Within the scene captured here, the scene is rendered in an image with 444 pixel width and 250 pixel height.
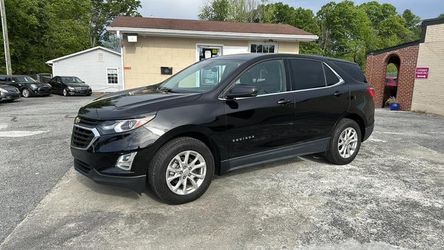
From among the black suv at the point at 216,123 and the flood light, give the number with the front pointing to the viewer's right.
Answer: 0

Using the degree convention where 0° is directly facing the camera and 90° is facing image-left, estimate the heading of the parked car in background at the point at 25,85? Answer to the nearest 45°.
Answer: approximately 315°

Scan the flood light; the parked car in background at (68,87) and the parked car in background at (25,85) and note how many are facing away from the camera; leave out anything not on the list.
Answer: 0

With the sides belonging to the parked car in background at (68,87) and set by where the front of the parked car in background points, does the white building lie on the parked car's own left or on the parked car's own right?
on the parked car's own left

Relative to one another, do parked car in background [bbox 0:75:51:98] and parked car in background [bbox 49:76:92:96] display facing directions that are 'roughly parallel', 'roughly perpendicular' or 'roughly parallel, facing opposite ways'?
roughly parallel

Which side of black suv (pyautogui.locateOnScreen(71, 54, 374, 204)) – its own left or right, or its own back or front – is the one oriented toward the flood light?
right

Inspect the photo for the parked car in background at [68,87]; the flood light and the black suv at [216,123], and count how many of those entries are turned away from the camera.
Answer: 0

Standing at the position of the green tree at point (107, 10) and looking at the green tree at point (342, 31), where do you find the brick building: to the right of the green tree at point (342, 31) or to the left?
right

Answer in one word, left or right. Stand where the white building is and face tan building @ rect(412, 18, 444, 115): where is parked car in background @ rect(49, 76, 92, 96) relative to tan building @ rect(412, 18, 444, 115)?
right

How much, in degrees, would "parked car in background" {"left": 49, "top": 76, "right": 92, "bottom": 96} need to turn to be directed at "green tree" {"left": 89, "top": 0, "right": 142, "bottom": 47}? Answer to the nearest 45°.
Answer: approximately 135° to its left

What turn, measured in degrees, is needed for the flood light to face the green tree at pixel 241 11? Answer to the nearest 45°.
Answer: approximately 135° to its left

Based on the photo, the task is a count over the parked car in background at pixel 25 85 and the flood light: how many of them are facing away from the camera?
0

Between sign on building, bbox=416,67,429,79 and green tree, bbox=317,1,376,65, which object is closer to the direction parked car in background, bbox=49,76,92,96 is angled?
the sign on building

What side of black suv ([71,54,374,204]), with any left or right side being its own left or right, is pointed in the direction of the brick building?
back

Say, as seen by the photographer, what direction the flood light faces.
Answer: facing the viewer

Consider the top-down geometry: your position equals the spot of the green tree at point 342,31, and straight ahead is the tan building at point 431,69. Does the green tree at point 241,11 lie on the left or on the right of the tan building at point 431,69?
right
